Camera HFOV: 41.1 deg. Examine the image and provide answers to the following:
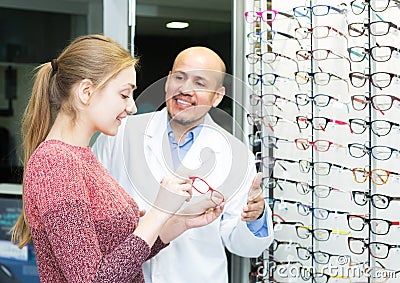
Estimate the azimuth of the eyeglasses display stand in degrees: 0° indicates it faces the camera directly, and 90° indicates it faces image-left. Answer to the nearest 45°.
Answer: approximately 45°

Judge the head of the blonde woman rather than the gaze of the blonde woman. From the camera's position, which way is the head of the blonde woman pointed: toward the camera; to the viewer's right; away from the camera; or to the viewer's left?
to the viewer's right

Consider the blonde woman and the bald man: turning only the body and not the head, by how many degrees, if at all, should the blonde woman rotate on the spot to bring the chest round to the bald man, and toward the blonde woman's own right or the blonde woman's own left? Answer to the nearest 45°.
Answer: approximately 45° to the blonde woman's own left

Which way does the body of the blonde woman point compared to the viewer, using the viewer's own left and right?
facing to the right of the viewer

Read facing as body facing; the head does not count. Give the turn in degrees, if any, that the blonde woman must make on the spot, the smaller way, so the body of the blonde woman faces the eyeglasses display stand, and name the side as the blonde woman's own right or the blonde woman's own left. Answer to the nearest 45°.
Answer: approximately 45° to the blonde woman's own left

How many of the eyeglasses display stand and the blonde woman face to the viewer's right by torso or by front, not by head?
1

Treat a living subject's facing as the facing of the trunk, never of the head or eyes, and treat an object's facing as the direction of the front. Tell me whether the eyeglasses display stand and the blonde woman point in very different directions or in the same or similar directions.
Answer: very different directions

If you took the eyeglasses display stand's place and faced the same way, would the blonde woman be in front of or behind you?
in front

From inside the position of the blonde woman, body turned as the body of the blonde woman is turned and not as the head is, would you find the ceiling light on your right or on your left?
on your left
